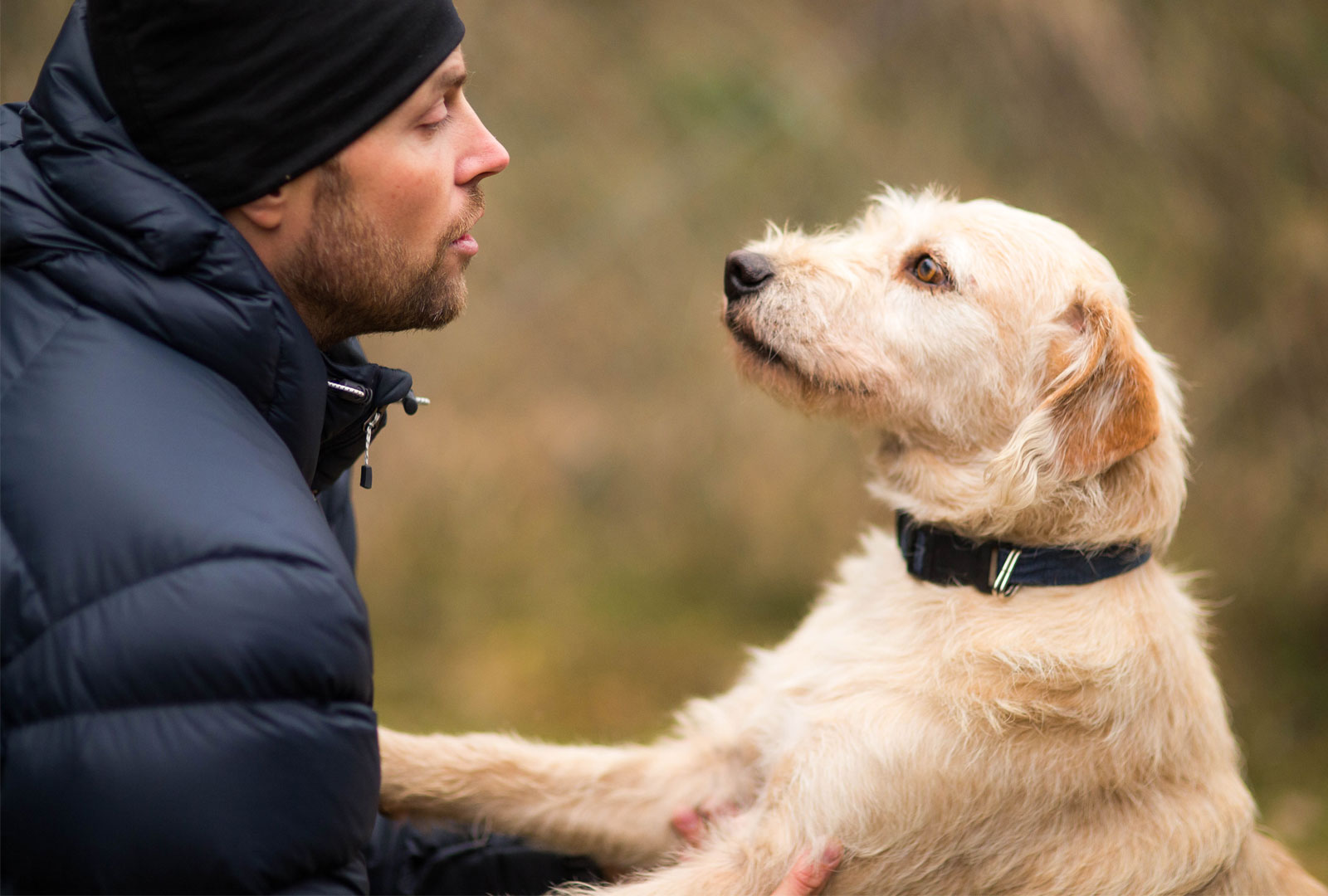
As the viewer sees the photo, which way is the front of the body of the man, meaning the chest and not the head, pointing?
to the viewer's right

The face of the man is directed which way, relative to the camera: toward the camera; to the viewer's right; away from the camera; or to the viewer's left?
to the viewer's right

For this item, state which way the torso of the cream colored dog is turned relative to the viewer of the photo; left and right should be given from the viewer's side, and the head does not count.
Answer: facing to the left of the viewer
